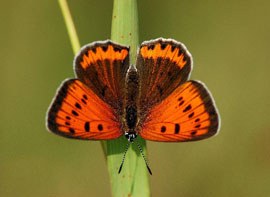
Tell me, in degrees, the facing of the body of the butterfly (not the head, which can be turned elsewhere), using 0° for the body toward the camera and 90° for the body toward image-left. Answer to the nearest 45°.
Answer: approximately 0°
